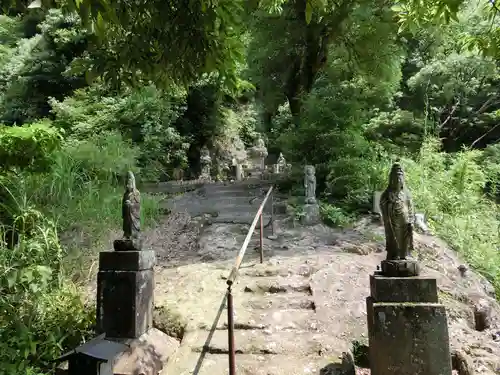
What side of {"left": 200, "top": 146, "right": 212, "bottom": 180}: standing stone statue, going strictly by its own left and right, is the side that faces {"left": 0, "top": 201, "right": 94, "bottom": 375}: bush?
front

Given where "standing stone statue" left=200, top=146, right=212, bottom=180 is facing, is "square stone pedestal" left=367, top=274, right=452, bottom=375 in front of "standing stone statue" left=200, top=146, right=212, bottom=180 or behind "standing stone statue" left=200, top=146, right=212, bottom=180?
in front

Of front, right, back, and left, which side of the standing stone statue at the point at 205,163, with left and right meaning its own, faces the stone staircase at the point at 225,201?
front

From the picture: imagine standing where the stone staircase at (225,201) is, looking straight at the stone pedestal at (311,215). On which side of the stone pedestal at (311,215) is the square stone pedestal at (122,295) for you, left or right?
right

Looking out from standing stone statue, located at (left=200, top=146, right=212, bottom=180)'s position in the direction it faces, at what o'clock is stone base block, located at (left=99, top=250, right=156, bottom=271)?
The stone base block is roughly at 12 o'clock from the standing stone statue.

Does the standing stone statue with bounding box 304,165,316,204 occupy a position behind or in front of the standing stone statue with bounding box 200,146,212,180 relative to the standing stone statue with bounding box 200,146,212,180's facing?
in front

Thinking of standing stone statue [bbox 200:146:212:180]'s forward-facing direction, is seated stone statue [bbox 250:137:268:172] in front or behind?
behind

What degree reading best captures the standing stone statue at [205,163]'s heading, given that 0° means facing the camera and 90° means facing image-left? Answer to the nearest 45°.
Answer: approximately 0°
